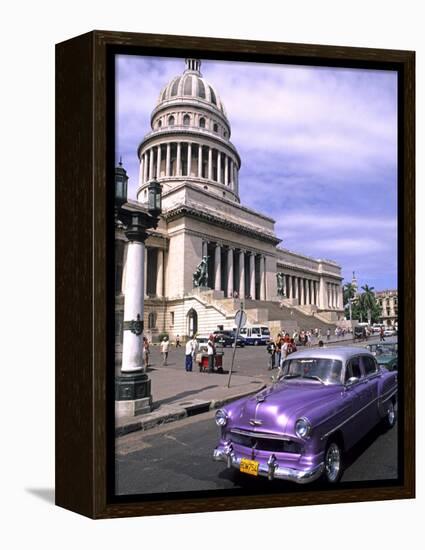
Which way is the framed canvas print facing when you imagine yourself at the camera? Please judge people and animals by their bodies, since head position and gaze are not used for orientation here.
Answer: facing the viewer and to the right of the viewer
